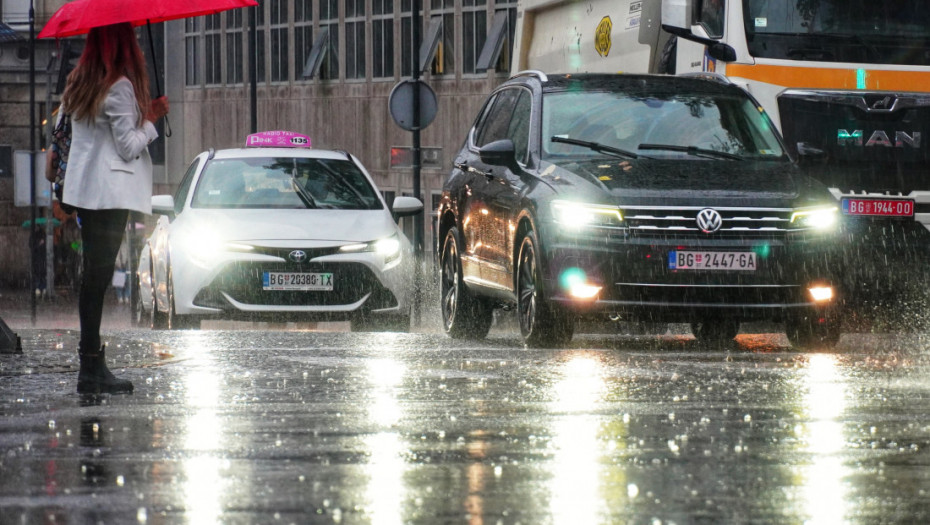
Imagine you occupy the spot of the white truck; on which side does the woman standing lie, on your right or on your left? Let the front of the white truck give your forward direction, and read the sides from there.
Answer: on your right

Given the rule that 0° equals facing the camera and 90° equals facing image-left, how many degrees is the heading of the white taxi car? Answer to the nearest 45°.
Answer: approximately 0°

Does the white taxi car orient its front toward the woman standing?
yes

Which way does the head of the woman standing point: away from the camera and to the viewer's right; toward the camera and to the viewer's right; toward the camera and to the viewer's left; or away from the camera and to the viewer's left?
away from the camera and to the viewer's right

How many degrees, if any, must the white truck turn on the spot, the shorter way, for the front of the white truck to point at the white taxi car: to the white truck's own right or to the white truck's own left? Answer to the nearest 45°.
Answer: approximately 135° to the white truck's own right

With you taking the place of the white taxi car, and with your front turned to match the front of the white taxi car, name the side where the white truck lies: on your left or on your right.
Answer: on your left

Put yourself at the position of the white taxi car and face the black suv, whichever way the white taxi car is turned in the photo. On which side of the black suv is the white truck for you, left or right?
left
